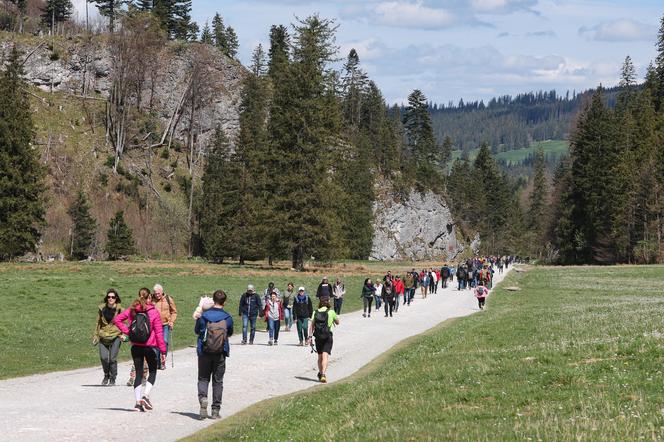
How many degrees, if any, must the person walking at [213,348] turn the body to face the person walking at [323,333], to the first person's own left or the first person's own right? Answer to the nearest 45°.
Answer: approximately 45° to the first person's own right

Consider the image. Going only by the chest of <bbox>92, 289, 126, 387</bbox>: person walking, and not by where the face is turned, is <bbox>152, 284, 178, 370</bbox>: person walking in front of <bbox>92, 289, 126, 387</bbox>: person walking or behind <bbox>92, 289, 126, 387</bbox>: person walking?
behind

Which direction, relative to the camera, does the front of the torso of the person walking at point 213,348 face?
away from the camera

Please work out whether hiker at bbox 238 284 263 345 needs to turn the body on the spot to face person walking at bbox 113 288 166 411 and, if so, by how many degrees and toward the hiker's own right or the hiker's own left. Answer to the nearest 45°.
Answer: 0° — they already face them

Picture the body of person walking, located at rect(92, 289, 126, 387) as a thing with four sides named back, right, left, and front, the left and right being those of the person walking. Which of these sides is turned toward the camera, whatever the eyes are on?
front

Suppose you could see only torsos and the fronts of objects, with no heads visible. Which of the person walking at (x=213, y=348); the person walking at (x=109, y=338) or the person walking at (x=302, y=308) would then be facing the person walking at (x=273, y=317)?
the person walking at (x=213, y=348)

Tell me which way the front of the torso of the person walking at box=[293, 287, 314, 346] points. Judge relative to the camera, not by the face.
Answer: toward the camera

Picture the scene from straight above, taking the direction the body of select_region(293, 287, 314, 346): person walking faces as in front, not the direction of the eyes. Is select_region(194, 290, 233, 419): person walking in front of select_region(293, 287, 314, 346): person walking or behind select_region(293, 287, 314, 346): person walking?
in front

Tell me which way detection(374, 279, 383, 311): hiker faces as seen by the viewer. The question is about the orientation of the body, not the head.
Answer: toward the camera

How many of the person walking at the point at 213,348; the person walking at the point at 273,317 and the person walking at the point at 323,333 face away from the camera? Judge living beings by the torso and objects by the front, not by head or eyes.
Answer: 2

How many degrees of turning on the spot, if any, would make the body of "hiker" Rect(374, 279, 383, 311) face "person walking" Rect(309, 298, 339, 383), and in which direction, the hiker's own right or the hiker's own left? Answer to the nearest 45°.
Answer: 0° — they already face them

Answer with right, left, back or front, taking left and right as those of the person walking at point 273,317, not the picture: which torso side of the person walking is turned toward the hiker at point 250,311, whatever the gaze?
right

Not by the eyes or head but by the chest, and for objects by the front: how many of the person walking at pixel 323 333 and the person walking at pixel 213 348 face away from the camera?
2

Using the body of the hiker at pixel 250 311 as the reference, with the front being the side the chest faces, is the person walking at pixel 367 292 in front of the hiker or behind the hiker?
behind

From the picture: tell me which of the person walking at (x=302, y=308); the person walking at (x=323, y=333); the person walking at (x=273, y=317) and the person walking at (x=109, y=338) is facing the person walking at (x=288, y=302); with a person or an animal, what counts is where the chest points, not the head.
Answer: the person walking at (x=323, y=333)

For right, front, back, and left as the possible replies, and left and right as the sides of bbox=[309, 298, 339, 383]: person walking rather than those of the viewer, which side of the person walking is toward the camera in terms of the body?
back
